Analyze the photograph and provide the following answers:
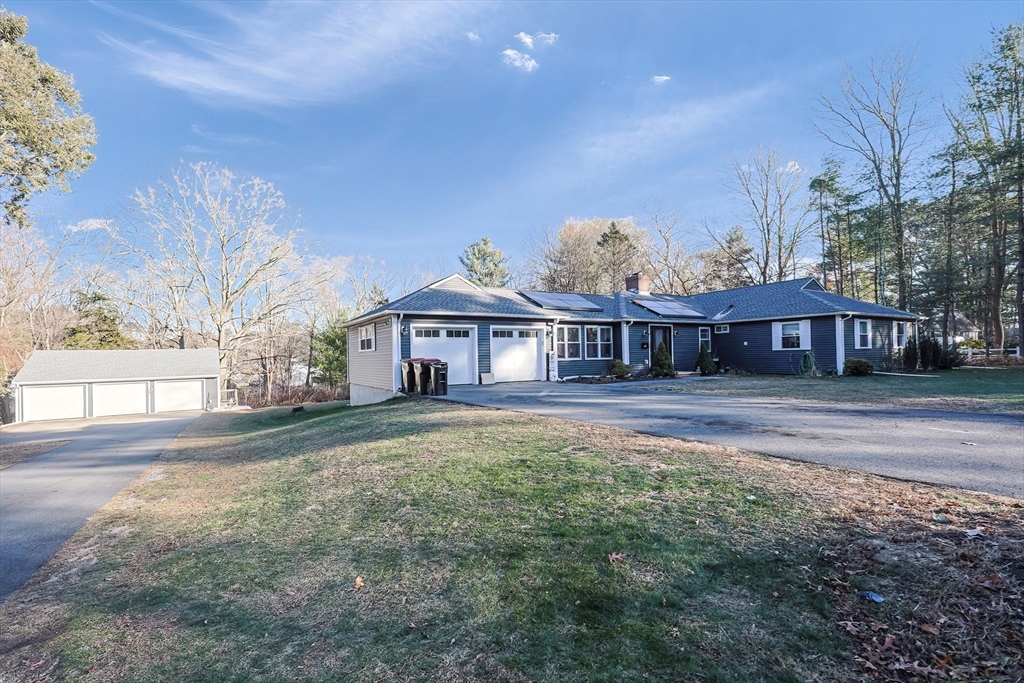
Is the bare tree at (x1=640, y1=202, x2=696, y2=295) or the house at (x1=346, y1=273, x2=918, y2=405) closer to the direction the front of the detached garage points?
the house

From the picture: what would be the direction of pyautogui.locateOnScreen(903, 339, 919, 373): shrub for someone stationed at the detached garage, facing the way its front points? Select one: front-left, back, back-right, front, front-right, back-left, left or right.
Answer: front-left

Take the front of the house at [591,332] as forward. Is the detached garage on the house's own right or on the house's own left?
on the house's own right

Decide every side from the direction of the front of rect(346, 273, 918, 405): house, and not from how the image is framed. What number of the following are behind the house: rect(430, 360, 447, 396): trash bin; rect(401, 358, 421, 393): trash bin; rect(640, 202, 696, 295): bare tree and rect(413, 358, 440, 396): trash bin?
1

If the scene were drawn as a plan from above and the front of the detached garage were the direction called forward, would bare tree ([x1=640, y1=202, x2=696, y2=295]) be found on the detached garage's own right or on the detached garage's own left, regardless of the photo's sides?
on the detached garage's own left

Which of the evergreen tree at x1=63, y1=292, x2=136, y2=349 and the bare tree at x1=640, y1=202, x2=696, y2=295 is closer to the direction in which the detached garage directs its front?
the bare tree

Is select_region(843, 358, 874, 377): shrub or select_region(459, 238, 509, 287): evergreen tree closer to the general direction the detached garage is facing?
the shrub

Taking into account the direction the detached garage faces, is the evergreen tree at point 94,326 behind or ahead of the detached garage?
behind

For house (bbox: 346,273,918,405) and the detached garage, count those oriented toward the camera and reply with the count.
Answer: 2

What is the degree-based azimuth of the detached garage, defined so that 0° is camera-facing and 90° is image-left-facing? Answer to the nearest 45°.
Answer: approximately 0°
